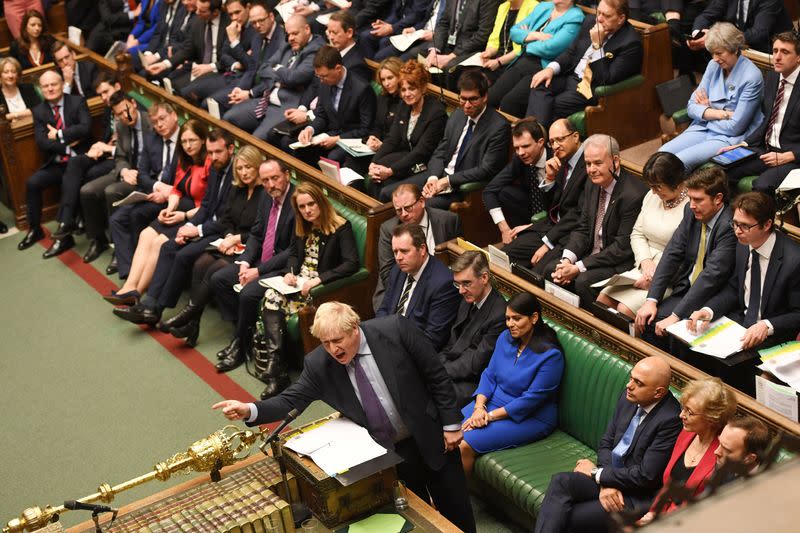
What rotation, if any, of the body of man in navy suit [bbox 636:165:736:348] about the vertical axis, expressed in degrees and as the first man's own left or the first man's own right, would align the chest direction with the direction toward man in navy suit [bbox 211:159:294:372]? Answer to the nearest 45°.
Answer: approximately 45° to the first man's own right

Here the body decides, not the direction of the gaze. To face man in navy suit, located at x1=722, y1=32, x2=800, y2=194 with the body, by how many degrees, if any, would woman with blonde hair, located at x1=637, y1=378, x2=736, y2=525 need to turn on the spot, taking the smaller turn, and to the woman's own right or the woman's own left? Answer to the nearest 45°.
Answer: approximately 135° to the woman's own right

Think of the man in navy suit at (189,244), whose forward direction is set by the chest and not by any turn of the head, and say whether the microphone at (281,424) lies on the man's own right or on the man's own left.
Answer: on the man's own left

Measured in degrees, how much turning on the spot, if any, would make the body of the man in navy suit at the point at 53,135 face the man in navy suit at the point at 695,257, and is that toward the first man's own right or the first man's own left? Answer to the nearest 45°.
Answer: approximately 90° to the first man's own left

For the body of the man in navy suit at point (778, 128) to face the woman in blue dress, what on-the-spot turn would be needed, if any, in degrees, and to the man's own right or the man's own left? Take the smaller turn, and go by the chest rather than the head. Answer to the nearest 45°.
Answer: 0° — they already face them

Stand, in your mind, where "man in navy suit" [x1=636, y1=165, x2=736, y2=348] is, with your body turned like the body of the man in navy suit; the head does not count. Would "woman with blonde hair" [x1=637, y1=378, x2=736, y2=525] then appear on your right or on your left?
on your left

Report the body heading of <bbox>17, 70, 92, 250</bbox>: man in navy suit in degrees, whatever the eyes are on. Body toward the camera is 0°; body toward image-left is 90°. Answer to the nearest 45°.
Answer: approximately 45°

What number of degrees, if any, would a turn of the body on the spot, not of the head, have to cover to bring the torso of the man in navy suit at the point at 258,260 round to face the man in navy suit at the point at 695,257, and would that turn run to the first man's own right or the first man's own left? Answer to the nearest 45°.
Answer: approximately 90° to the first man's own left

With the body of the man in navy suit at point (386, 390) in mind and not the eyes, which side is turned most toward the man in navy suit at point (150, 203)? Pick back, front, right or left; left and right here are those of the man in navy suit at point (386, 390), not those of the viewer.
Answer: right

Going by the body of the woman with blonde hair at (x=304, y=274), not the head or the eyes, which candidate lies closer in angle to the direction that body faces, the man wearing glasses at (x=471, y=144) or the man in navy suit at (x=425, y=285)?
the man in navy suit

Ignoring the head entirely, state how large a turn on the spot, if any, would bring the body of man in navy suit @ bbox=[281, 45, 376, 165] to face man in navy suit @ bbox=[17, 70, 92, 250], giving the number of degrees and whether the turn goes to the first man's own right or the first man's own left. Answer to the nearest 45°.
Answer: approximately 90° to the first man's own right

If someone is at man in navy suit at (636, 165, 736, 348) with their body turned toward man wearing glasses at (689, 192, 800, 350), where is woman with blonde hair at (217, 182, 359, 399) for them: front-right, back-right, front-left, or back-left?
back-right
